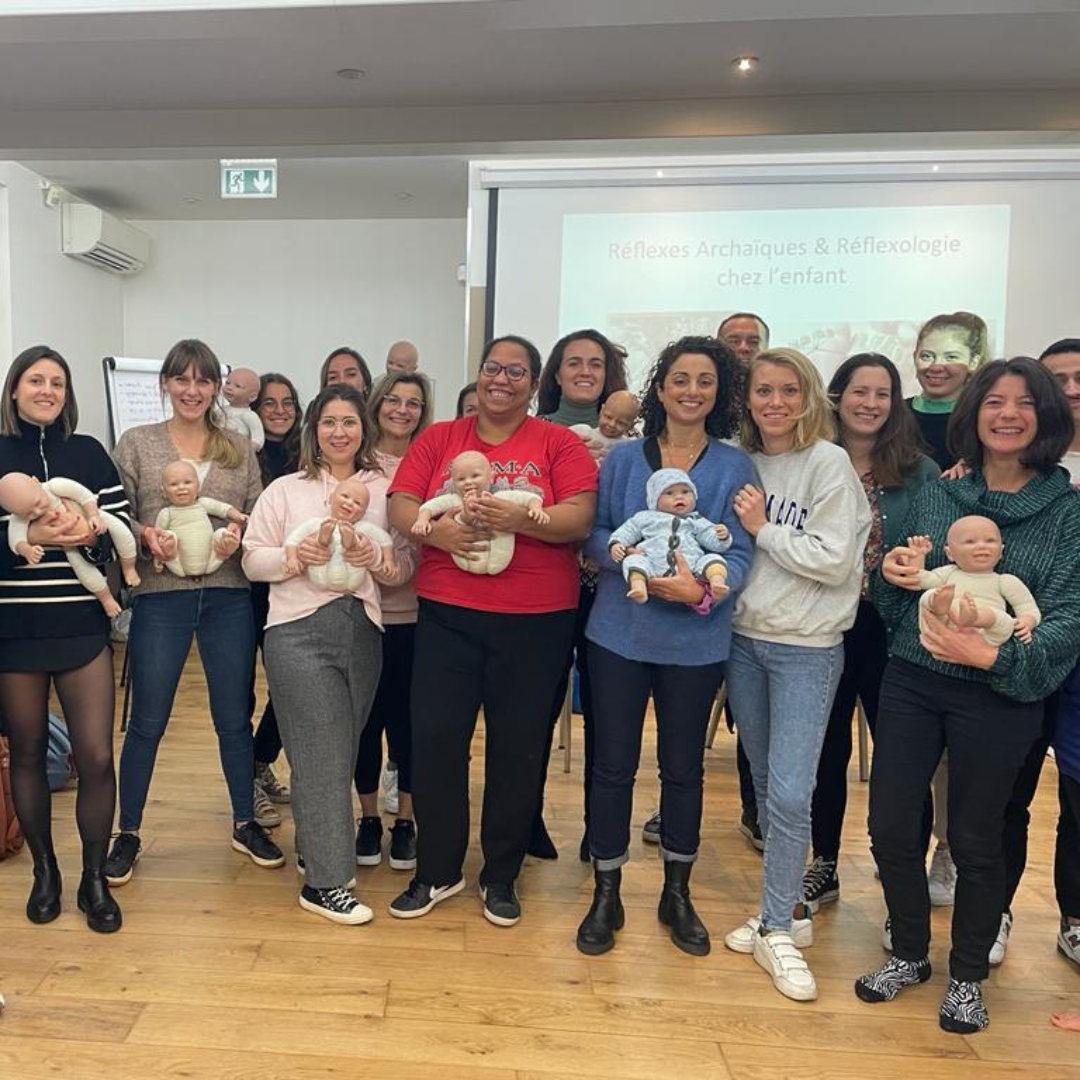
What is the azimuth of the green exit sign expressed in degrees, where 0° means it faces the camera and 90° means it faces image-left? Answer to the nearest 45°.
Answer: approximately 0°

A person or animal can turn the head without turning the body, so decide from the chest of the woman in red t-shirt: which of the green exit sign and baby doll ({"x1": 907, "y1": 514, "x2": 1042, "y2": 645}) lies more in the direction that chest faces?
the baby doll

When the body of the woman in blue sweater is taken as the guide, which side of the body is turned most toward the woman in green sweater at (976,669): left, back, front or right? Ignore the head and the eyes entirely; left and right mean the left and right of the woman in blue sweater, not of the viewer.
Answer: left

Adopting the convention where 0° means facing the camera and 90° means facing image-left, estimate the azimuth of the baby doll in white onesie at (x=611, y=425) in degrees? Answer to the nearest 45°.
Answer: approximately 45°

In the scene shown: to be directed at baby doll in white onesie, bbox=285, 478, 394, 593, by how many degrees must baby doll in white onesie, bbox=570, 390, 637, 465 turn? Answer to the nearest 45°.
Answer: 0° — it already faces it
